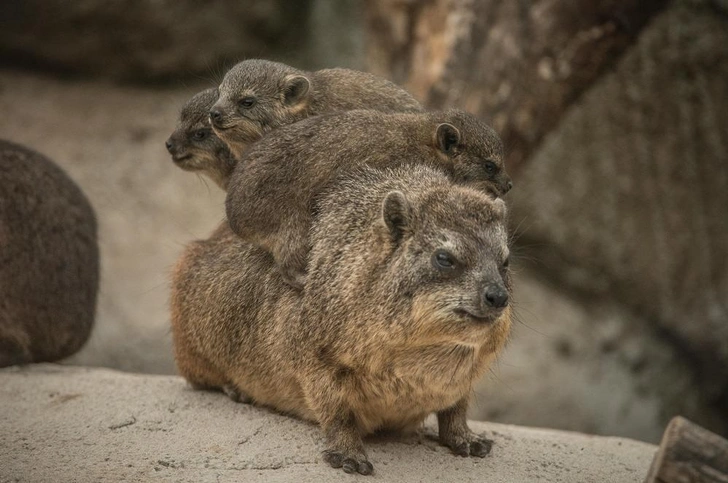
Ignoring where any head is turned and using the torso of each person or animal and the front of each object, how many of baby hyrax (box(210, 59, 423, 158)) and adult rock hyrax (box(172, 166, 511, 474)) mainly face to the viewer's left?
1

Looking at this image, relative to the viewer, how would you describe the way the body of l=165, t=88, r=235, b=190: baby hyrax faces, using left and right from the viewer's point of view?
facing to the left of the viewer

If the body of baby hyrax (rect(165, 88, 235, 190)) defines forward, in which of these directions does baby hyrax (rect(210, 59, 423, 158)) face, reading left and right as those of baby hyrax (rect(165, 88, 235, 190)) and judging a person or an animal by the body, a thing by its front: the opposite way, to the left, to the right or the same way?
the same way

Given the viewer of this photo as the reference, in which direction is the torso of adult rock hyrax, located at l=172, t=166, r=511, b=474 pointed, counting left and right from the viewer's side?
facing the viewer and to the right of the viewer

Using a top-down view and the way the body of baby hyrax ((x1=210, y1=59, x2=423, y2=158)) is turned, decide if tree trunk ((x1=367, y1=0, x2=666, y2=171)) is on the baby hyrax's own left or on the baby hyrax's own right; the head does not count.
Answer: on the baby hyrax's own right

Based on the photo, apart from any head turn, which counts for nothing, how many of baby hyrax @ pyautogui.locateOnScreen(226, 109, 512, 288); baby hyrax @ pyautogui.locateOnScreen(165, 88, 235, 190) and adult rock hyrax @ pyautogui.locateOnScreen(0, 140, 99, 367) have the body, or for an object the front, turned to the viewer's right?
1

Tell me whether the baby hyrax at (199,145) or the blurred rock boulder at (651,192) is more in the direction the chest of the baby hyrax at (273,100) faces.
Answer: the baby hyrax

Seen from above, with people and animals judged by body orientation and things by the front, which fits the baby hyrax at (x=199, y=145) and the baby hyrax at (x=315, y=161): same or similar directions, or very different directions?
very different directions

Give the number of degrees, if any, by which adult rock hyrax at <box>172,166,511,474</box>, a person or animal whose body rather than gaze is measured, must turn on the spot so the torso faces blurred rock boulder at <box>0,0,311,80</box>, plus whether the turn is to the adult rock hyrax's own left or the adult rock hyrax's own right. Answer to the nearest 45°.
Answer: approximately 180°

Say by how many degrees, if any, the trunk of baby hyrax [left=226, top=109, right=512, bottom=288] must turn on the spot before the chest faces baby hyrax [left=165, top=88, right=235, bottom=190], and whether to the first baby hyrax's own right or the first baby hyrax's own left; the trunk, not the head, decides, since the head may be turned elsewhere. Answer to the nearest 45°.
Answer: approximately 135° to the first baby hyrax's own left

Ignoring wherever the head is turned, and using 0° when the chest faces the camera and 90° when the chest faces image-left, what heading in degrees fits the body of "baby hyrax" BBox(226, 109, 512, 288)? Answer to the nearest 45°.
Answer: approximately 270°

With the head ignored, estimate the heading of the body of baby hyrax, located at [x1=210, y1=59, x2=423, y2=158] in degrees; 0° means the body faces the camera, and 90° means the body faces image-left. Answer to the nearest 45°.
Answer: approximately 90°

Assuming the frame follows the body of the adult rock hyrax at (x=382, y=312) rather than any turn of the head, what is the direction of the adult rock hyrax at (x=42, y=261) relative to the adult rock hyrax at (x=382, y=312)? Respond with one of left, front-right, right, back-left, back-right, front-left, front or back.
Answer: back
